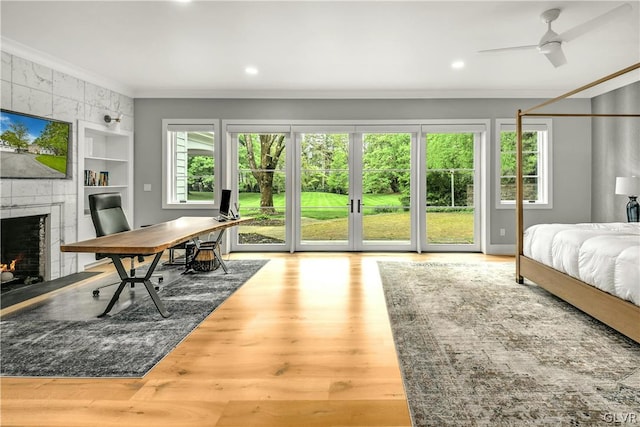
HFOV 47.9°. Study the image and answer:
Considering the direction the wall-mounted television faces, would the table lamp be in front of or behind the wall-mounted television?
in front

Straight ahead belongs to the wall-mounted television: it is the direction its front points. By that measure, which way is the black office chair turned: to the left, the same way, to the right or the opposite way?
the same way

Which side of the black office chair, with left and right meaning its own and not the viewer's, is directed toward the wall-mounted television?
back

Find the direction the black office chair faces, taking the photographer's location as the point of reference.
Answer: facing the viewer and to the right of the viewer

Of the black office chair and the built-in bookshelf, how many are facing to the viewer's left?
0

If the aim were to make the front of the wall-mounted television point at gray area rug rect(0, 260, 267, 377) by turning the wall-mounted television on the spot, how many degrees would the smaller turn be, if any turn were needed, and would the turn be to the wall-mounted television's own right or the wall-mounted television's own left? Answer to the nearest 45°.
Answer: approximately 45° to the wall-mounted television's own right

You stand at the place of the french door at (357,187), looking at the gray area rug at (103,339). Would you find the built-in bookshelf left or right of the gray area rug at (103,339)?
right

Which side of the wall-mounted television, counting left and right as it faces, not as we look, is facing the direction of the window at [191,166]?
left

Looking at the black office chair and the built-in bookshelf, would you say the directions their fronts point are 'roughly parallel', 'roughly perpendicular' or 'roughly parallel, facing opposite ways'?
roughly parallel

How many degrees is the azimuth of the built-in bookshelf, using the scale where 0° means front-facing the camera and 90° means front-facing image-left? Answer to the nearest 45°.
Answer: approximately 315°

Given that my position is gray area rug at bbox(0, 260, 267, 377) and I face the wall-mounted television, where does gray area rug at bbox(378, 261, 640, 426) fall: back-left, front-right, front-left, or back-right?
back-right

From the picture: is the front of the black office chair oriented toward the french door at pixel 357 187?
no

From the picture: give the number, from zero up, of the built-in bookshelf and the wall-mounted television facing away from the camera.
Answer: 0

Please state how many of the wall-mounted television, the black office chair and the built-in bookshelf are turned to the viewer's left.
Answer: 0

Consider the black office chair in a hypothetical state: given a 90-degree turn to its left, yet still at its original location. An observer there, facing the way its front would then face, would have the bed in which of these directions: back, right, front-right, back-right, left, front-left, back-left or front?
right

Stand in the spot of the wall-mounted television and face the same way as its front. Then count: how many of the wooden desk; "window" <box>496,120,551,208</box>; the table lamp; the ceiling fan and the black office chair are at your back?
0
